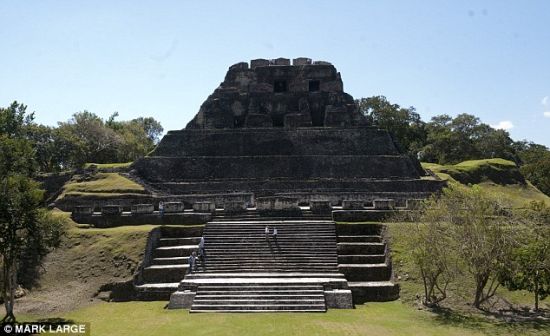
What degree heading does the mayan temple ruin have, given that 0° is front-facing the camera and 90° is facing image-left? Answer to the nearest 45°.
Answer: approximately 0°

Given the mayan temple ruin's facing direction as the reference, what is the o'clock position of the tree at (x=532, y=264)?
The tree is roughly at 11 o'clock from the mayan temple ruin.

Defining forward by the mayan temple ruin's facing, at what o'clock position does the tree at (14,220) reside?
The tree is roughly at 1 o'clock from the mayan temple ruin.
